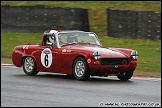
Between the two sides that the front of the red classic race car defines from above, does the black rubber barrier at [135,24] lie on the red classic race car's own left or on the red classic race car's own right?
on the red classic race car's own left

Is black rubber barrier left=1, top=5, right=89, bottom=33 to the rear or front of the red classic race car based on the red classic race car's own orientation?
to the rear

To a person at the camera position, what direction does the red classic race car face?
facing the viewer and to the right of the viewer
